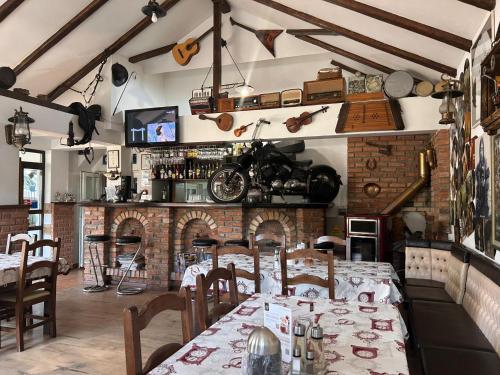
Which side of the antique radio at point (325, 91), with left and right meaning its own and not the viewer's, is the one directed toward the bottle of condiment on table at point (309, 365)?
front

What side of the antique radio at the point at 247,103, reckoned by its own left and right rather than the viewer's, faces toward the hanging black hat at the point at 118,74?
right

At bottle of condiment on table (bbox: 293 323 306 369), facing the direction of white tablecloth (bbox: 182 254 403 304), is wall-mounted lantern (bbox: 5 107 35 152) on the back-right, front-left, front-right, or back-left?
front-left

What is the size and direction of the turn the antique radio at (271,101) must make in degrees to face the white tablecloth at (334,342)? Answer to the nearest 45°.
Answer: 0° — it already faces it

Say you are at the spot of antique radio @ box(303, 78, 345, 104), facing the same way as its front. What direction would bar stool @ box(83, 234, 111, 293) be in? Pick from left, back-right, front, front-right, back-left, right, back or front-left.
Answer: right

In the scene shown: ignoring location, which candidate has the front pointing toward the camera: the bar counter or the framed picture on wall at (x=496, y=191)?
the bar counter

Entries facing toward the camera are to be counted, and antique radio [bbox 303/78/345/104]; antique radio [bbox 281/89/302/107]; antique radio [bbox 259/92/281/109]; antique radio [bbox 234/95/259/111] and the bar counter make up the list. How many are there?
5

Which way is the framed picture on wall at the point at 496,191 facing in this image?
to the viewer's left

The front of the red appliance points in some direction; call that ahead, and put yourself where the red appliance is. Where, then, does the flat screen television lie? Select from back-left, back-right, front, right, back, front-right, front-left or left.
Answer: front-right

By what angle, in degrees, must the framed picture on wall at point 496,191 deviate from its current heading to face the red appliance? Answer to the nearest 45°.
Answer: approximately 45° to its right

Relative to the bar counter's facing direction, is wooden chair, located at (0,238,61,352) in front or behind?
in front

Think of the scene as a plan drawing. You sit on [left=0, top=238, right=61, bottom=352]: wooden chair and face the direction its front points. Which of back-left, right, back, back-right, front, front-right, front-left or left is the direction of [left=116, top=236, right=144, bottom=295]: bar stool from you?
right

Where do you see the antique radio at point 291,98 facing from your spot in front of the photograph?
facing the viewer

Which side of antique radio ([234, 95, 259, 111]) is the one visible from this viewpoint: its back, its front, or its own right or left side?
front

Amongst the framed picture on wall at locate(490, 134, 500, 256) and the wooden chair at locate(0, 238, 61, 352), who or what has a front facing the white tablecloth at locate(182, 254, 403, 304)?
the framed picture on wall

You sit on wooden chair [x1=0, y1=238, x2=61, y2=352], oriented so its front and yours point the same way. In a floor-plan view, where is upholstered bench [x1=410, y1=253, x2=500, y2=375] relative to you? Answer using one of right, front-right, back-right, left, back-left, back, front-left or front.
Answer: back

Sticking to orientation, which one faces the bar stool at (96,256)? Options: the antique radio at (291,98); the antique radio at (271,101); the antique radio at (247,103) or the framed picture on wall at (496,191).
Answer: the framed picture on wall
